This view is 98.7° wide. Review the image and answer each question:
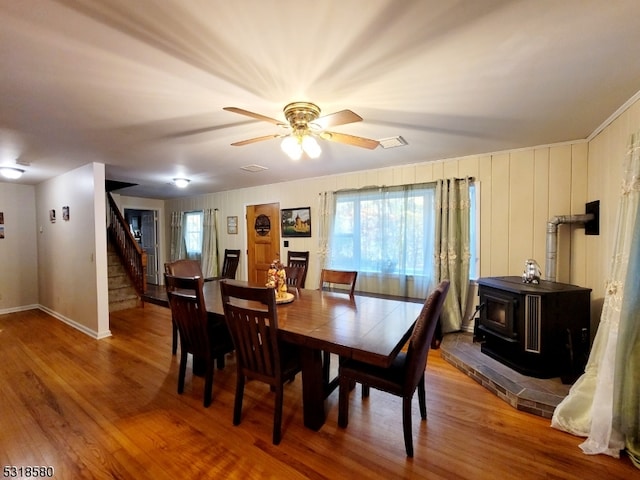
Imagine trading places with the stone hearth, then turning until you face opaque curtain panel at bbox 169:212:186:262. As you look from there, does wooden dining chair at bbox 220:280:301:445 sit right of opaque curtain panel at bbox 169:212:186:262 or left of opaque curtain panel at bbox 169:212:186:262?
left

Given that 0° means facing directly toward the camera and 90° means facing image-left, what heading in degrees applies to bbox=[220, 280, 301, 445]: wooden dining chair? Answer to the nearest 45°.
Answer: approximately 225°

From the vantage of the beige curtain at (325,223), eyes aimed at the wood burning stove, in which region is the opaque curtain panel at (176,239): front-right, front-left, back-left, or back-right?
back-right

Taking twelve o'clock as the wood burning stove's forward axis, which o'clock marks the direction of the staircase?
The staircase is roughly at 1 o'clock from the wood burning stove.

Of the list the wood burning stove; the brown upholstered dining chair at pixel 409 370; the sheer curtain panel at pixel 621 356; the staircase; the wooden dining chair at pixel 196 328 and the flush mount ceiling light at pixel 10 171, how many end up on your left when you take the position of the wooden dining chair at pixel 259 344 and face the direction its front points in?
3

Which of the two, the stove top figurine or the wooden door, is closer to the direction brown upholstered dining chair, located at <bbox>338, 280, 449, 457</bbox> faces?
the wooden door

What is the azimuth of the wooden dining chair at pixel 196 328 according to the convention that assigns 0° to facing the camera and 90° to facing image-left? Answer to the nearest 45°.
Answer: approximately 225°

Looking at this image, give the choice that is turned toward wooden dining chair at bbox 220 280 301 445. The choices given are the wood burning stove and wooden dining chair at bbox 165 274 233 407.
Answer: the wood burning stove

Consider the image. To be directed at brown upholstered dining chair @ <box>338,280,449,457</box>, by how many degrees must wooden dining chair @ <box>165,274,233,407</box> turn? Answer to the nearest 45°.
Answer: approximately 90° to its right

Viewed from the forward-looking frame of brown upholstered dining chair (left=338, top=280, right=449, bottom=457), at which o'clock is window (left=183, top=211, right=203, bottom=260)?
The window is roughly at 12 o'clock from the brown upholstered dining chair.

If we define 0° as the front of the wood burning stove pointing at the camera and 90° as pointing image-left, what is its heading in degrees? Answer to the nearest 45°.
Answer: approximately 45°

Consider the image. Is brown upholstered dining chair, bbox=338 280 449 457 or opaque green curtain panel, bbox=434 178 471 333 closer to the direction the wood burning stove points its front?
the brown upholstered dining chair

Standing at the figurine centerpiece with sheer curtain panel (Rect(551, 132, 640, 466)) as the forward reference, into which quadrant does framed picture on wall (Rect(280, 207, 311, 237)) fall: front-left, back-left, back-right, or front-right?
back-left

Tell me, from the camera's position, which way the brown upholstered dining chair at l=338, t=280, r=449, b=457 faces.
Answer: facing away from the viewer and to the left of the viewer
